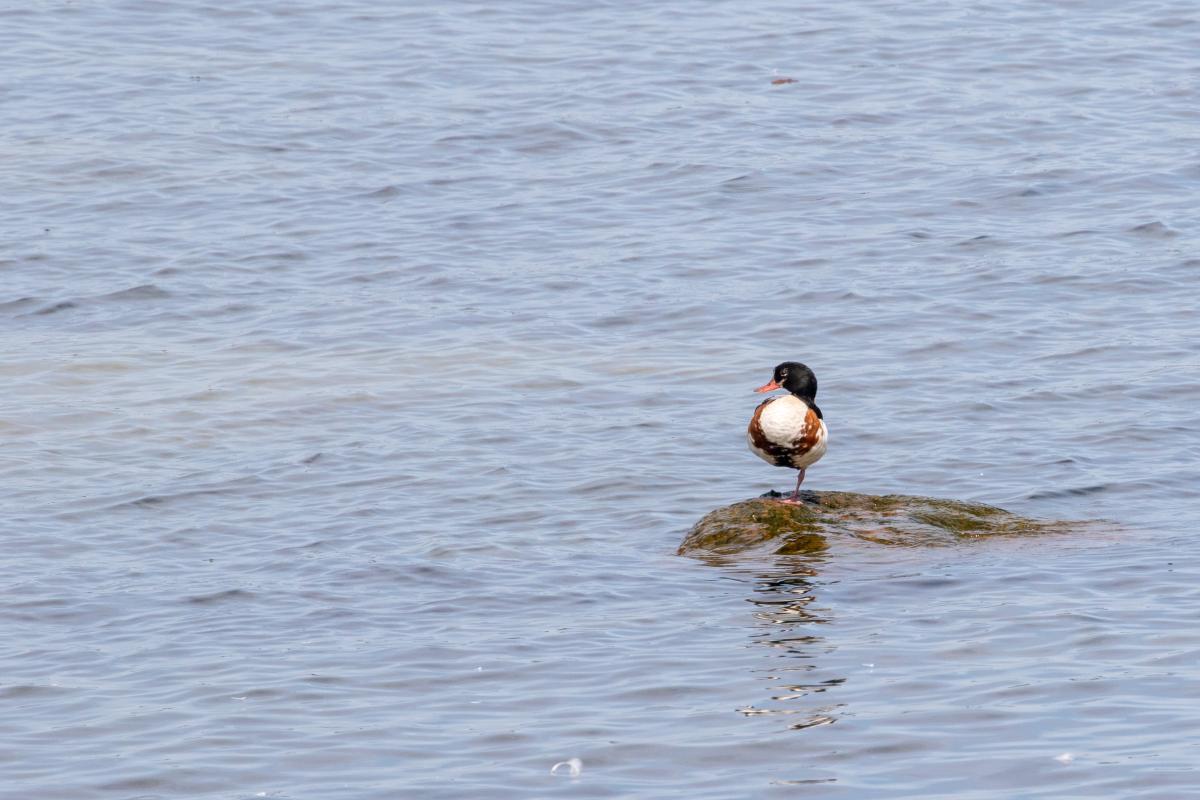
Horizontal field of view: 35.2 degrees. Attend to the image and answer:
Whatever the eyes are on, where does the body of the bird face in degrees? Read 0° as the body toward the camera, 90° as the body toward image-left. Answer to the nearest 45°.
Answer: approximately 0°
